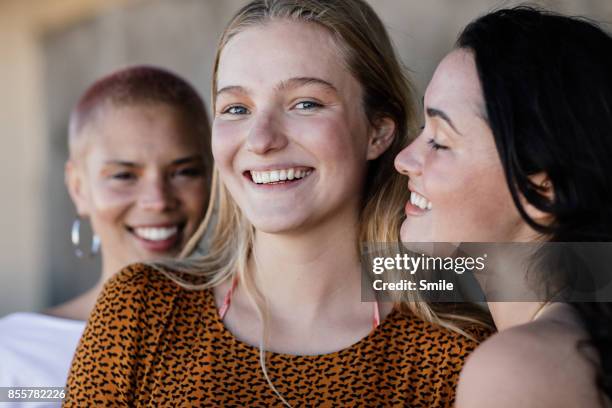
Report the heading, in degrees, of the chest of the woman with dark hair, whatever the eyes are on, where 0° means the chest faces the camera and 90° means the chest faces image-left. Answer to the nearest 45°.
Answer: approximately 90°

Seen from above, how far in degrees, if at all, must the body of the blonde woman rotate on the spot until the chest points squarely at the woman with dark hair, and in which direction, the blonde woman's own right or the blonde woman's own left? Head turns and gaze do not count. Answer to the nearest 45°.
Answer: approximately 45° to the blonde woman's own left

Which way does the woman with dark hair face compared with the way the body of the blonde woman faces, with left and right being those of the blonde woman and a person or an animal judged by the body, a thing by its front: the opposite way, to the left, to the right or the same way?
to the right

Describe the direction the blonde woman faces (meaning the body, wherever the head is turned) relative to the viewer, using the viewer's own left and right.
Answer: facing the viewer

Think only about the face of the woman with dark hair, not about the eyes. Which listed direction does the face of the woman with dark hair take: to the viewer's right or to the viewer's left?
to the viewer's left

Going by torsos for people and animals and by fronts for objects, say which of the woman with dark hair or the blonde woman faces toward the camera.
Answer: the blonde woman

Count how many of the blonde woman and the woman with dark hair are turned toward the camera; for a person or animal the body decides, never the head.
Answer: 1

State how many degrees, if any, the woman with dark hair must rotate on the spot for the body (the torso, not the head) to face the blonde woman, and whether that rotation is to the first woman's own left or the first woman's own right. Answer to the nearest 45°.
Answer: approximately 45° to the first woman's own right
